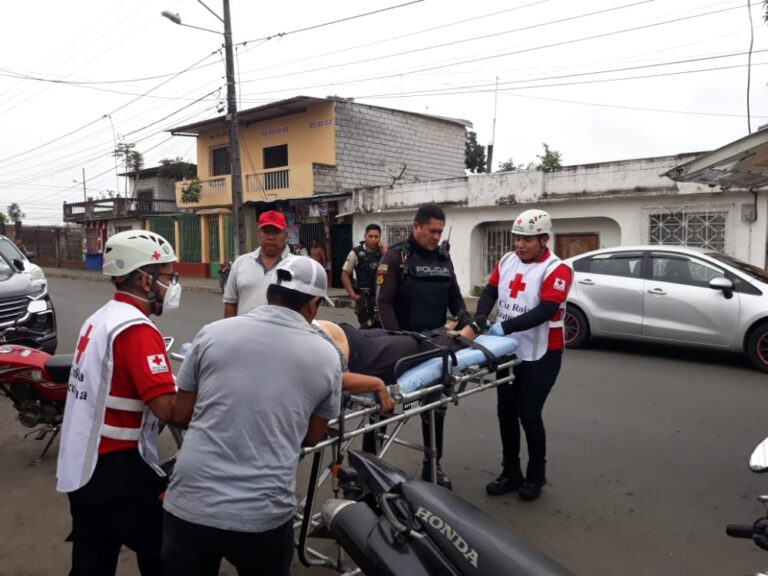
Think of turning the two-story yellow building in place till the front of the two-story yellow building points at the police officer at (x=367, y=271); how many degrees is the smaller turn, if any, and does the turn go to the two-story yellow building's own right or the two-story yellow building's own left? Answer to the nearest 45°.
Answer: approximately 45° to the two-story yellow building's own left

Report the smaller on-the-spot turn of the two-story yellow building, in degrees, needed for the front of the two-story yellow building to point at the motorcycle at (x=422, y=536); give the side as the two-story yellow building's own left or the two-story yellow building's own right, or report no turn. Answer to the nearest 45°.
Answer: approximately 45° to the two-story yellow building's own left

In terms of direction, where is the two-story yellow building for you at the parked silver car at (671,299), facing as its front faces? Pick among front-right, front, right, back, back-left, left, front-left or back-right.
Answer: back-left

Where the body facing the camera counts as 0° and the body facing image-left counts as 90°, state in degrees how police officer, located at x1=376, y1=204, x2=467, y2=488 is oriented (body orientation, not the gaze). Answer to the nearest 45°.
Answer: approximately 315°

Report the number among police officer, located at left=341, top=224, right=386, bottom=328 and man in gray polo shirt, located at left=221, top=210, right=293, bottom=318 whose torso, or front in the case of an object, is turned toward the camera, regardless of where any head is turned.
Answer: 2

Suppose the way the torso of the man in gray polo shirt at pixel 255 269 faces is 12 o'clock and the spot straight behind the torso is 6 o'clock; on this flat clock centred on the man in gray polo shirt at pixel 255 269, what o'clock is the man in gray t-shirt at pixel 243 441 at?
the man in gray t-shirt at pixel 243 441 is roughly at 12 o'clock from the man in gray polo shirt at pixel 255 269.

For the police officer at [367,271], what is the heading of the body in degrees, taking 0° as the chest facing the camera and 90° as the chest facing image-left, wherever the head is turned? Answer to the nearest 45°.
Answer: approximately 0°

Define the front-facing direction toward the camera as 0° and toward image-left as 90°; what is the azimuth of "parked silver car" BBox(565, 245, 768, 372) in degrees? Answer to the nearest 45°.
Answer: approximately 270°

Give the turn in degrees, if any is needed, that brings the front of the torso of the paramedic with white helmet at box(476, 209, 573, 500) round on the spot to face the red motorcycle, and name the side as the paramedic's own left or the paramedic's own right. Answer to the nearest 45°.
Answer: approximately 45° to the paramedic's own right

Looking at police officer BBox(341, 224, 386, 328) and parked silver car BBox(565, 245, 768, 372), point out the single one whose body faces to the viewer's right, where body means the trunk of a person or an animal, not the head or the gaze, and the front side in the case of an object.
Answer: the parked silver car

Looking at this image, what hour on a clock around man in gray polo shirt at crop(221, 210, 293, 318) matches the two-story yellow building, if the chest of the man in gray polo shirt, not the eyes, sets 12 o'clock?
The two-story yellow building is roughly at 6 o'clock from the man in gray polo shirt.

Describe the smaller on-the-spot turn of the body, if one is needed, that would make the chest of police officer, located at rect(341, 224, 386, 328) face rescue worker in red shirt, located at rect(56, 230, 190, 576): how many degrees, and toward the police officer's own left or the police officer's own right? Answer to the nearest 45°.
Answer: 0° — they already face them
